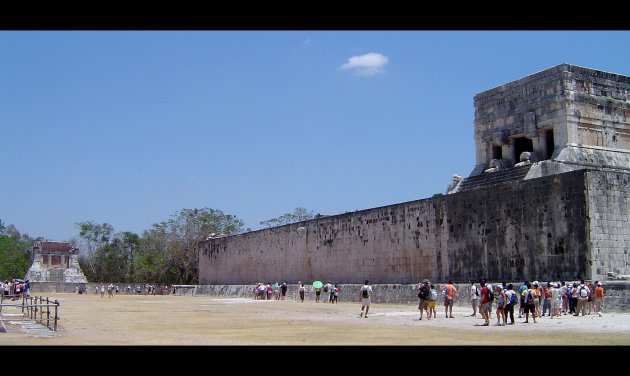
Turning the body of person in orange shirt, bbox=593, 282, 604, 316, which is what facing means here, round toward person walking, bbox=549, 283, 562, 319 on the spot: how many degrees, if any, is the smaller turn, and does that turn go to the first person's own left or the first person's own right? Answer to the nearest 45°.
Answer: approximately 135° to the first person's own left

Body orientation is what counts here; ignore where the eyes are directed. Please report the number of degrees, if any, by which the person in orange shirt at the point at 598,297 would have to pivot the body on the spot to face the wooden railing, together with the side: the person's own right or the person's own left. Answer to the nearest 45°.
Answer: approximately 90° to the person's own left

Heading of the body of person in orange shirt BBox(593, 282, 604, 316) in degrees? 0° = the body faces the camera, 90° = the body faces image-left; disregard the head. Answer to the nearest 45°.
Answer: approximately 180°

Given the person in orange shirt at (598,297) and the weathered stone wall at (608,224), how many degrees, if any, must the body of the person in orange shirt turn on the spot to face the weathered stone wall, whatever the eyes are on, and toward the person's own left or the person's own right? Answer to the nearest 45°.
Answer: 0° — they already face it

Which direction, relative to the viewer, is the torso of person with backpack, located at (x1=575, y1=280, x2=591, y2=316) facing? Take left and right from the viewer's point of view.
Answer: facing away from the viewer

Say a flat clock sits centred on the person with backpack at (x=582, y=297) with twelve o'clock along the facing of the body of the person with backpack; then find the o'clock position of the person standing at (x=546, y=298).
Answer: The person standing is roughly at 10 o'clock from the person with backpack.

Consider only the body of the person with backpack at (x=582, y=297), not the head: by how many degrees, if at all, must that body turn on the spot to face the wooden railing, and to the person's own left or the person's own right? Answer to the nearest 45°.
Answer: approximately 90° to the person's own left
